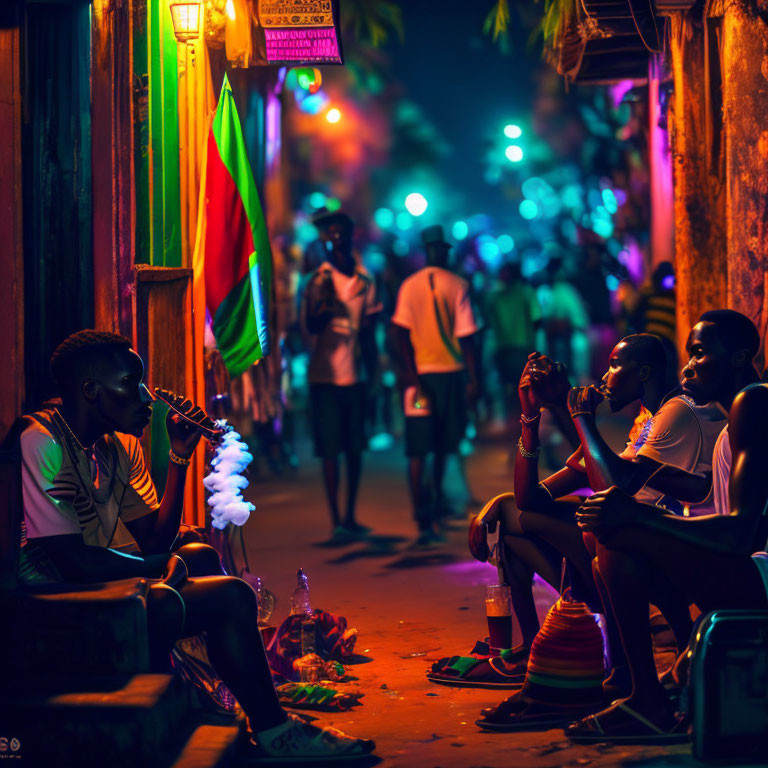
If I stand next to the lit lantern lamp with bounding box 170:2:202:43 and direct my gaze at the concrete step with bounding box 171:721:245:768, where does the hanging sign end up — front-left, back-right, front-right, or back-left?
back-left

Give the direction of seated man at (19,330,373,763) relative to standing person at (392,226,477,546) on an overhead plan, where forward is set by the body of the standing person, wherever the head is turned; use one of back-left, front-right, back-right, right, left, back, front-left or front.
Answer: back

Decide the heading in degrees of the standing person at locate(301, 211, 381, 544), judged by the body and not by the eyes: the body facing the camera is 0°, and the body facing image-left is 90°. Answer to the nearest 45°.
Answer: approximately 0°

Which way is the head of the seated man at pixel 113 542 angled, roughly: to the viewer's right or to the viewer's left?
to the viewer's right

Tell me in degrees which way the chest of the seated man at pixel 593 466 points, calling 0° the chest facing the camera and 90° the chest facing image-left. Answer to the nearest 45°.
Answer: approximately 90°

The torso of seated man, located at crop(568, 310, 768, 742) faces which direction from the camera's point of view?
to the viewer's left

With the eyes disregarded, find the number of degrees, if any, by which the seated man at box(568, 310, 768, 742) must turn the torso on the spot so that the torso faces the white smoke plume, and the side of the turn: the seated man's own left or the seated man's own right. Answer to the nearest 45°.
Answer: approximately 45° to the seated man's own right

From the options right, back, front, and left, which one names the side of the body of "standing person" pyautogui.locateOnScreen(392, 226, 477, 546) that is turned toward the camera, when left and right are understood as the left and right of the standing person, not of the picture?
back

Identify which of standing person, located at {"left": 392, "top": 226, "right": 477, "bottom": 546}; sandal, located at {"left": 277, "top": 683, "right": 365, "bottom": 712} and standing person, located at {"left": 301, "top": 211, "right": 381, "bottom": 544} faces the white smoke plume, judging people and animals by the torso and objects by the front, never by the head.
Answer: standing person, located at {"left": 301, "top": 211, "right": 381, "bottom": 544}

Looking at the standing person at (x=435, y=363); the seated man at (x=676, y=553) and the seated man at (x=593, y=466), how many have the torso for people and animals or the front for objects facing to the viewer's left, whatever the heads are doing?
2

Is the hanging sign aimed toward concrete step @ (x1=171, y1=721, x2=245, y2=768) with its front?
yes

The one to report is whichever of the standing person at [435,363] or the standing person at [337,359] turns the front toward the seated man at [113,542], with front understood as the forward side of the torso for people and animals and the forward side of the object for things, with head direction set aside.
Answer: the standing person at [337,359]
